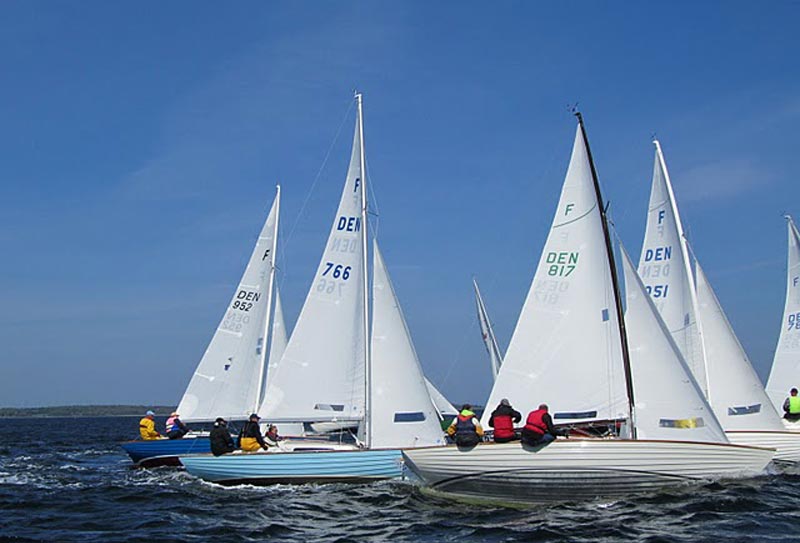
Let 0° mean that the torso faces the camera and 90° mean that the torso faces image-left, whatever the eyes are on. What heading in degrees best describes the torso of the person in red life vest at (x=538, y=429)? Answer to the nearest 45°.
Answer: approximately 225°

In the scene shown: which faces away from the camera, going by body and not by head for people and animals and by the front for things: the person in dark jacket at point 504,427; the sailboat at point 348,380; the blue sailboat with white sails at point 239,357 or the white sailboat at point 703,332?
the person in dark jacket

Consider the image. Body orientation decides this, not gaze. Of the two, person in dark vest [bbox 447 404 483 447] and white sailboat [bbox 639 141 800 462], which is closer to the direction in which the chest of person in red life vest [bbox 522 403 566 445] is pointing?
the white sailboat

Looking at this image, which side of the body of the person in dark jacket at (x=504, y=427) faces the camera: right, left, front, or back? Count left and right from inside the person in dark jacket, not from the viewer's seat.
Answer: back

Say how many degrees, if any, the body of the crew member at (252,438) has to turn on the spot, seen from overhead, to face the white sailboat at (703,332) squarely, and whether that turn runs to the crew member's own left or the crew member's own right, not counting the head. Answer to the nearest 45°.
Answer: approximately 45° to the crew member's own right

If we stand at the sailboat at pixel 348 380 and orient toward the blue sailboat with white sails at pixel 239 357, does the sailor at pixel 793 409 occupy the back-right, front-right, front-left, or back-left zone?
back-right
